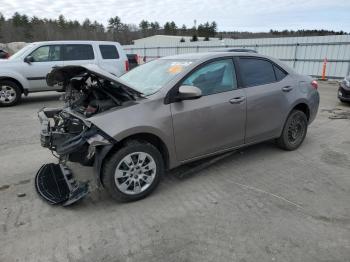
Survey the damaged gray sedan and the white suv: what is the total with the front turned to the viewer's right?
0

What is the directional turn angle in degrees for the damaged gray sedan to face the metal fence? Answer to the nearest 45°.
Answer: approximately 180°

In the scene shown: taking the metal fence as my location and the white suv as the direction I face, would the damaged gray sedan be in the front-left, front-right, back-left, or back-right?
front-left

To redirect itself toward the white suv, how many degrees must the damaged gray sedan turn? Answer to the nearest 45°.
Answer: approximately 90° to its right

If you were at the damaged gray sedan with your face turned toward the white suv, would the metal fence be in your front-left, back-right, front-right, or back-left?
front-right

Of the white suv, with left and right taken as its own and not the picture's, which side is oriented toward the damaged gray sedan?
left

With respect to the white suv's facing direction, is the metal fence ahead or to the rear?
to the rear

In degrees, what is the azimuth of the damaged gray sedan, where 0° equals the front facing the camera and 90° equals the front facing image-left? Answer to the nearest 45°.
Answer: approximately 45°

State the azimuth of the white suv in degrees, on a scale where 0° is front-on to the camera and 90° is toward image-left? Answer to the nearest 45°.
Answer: approximately 90°
